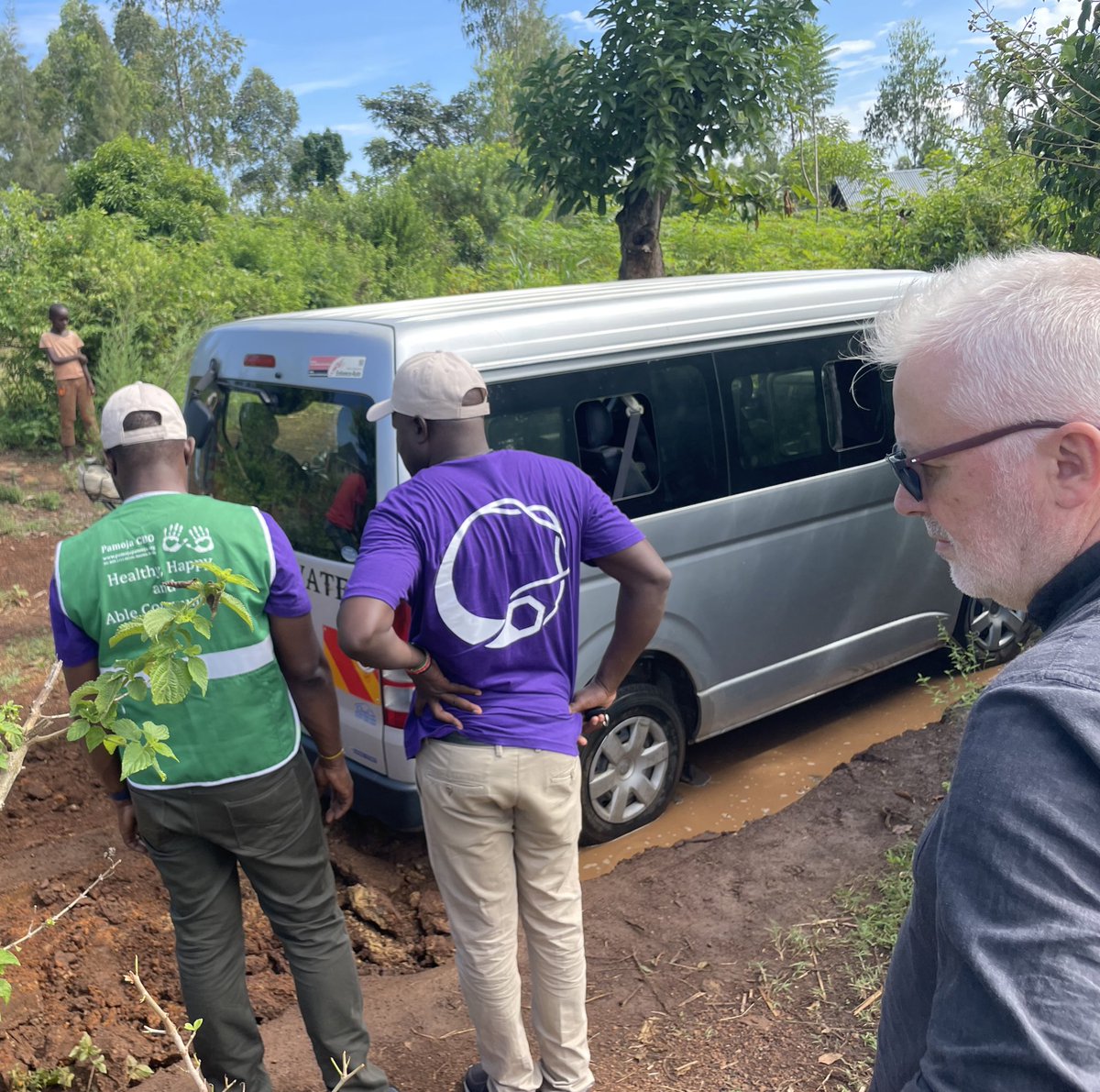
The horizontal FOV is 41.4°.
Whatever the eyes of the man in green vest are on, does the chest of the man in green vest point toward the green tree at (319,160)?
yes

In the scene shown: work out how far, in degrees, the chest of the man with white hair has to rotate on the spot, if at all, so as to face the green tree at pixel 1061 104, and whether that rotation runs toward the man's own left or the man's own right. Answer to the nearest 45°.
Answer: approximately 90° to the man's own right

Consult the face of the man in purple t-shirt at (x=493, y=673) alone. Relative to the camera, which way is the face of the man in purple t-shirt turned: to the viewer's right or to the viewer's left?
to the viewer's left

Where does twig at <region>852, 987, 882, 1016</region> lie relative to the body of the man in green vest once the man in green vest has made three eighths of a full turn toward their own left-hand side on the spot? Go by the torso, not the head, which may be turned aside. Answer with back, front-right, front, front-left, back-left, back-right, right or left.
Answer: back-left

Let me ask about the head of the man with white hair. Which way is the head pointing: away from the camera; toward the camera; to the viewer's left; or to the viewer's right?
to the viewer's left

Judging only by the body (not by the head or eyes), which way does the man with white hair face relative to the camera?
to the viewer's left

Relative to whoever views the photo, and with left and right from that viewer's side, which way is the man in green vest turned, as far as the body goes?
facing away from the viewer

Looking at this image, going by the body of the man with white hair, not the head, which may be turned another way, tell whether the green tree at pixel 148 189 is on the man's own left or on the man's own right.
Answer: on the man's own right

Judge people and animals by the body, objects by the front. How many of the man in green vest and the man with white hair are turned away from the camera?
1

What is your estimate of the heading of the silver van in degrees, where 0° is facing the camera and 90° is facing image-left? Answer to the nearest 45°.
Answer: approximately 225°

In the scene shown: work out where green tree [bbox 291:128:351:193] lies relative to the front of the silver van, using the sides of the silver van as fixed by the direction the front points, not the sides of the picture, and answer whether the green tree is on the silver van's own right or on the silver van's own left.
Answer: on the silver van's own left
